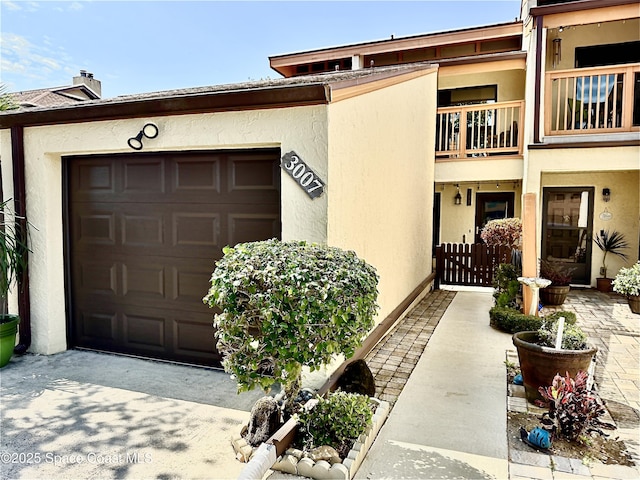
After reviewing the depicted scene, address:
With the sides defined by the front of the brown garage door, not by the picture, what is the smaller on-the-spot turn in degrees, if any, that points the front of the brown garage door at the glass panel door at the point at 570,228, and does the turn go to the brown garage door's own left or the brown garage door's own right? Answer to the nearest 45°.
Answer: approximately 135° to the brown garage door's own left

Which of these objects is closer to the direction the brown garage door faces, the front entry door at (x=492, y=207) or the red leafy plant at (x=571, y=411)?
the red leafy plant

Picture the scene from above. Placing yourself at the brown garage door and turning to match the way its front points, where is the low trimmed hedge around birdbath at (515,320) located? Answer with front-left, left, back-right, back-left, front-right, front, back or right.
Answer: back-left

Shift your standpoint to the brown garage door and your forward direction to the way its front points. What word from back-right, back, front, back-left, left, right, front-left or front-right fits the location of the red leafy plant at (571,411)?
left

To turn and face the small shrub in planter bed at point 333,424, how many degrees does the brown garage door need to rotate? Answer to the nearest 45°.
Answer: approximately 90° to its left

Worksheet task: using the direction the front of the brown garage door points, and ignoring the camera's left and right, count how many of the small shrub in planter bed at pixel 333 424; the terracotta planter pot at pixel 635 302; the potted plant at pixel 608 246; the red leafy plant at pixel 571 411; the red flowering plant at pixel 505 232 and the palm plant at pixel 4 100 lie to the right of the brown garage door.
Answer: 1

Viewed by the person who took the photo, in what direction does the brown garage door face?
facing the viewer and to the left of the viewer

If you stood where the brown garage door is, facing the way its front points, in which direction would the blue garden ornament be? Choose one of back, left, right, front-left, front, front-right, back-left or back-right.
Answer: left

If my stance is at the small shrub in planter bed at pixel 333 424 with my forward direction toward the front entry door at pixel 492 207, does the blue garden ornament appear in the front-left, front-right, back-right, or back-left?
front-right

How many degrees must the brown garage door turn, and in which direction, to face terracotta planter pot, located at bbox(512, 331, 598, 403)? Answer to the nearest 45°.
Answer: approximately 90° to its left

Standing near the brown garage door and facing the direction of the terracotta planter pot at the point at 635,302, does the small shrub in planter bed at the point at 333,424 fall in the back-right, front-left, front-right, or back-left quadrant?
front-right

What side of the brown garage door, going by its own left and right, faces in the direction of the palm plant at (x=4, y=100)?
right

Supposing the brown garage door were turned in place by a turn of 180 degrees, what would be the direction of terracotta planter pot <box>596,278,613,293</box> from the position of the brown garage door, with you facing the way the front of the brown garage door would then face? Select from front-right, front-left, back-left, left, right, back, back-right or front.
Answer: front-right

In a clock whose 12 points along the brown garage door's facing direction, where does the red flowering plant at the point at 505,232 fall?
The red flowering plant is roughly at 7 o'clock from the brown garage door.

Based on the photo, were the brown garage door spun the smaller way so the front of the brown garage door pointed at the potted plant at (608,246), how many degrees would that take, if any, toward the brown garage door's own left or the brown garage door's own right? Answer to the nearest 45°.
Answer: approximately 135° to the brown garage door's own left

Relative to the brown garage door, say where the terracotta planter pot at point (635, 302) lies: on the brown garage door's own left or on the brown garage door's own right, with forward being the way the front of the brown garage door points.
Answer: on the brown garage door's own left

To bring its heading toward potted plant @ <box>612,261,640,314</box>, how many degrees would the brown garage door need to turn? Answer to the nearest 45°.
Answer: approximately 135° to its left

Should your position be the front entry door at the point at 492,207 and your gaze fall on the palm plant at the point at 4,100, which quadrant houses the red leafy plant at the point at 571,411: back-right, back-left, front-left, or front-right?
front-left

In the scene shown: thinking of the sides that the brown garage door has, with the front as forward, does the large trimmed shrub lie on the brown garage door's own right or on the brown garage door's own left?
on the brown garage door's own left
